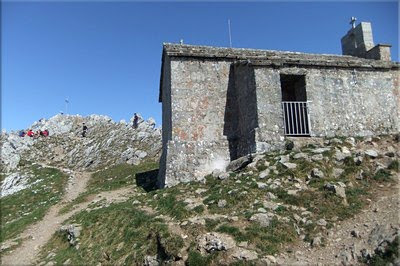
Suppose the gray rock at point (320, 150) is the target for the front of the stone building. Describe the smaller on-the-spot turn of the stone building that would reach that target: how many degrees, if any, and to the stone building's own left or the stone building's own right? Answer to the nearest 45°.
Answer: approximately 45° to the stone building's own left

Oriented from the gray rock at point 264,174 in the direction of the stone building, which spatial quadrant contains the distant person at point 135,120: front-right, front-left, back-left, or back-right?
front-left

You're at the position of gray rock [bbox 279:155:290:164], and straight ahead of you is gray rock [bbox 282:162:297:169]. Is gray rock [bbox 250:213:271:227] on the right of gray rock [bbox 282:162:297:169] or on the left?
right

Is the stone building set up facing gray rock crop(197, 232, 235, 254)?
yes

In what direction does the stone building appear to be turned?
toward the camera

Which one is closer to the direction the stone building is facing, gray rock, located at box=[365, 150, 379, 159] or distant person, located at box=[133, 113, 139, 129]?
the gray rock

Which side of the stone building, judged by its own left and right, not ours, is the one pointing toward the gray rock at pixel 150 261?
front

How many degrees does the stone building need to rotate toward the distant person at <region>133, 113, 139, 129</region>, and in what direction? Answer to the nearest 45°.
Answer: approximately 135° to its right
